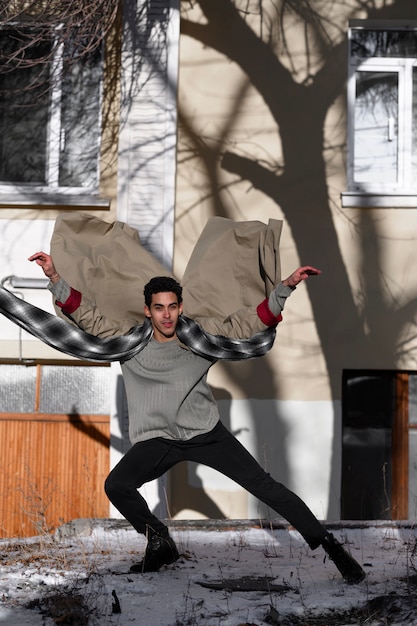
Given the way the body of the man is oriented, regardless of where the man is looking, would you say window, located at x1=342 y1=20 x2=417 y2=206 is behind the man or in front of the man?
behind

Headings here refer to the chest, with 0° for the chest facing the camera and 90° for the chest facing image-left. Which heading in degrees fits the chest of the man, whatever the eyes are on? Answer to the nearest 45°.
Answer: approximately 0°
